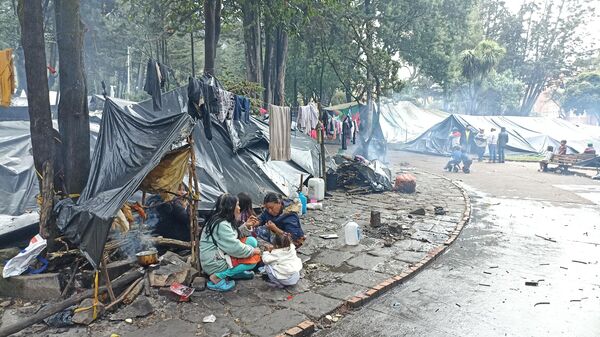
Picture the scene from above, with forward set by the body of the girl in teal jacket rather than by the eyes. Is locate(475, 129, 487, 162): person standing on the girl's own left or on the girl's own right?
on the girl's own left

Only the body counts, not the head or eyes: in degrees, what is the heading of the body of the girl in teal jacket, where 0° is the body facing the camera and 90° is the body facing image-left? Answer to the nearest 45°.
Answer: approximately 270°

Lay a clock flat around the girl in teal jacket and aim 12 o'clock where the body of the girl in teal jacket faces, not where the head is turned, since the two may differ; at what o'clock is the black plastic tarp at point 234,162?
The black plastic tarp is roughly at 9 o'clock from the girl in teal jacket.

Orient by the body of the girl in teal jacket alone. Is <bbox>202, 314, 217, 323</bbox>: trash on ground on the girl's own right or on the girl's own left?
on the girl's own right

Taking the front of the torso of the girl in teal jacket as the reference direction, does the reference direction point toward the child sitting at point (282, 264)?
yes

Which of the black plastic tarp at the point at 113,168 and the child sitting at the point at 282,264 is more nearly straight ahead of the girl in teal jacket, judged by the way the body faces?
the child sitting

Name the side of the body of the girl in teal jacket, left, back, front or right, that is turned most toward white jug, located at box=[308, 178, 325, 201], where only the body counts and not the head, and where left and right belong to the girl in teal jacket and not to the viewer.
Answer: left

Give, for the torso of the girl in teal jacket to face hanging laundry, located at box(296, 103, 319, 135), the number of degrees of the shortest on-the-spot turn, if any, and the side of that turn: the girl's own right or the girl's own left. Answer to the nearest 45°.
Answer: approximately 90° to the girl's own left

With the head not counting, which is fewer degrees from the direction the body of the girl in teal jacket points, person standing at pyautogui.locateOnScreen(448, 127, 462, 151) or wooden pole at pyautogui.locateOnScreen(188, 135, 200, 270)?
the person standing

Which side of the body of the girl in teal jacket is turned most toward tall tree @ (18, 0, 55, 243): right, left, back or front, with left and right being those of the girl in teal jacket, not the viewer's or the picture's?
back

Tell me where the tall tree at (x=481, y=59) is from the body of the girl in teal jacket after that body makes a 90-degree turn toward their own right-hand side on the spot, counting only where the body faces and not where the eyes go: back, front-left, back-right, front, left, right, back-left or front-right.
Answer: back-left

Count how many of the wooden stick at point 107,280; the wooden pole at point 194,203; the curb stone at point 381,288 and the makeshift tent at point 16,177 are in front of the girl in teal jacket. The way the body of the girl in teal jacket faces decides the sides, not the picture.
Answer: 1

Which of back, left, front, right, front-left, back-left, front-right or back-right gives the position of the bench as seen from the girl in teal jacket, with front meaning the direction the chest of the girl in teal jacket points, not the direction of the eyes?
front-left

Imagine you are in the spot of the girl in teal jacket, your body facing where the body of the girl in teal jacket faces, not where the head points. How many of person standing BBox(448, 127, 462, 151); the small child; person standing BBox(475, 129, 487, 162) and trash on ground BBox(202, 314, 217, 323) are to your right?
1

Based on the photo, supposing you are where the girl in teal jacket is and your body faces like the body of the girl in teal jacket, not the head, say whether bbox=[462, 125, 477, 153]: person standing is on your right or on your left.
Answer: on your left

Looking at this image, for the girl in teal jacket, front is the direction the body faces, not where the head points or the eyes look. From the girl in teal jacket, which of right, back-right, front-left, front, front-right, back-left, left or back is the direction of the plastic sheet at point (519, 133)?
front-left
